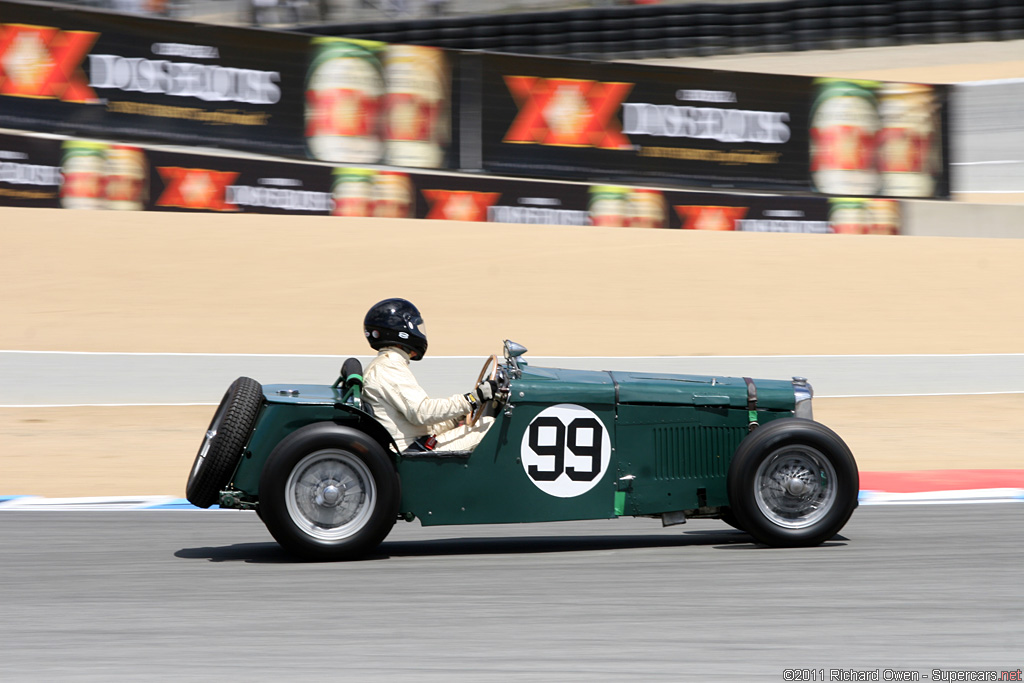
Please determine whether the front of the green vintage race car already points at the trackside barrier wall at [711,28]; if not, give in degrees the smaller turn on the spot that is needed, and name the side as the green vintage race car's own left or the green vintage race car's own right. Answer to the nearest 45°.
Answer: approximately 90° to the green vintage race car's own left

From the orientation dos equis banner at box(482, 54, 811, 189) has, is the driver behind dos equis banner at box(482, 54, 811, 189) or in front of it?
in front

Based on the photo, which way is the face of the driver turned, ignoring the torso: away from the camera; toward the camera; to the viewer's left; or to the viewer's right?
to the viewer's right

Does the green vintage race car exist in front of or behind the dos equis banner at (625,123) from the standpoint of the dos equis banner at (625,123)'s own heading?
in front

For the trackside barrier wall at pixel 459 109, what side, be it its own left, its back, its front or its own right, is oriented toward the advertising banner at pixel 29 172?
right

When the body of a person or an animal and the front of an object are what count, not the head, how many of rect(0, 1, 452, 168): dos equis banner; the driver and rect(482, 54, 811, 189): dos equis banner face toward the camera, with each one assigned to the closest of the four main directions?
2

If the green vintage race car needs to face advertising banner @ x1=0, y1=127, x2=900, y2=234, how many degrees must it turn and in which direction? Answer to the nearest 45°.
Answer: approximately 90° to its left

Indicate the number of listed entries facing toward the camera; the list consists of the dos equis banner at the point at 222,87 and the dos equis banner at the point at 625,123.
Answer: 2

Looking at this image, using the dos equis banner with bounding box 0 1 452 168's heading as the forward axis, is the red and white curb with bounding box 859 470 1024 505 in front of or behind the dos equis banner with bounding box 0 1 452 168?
in front

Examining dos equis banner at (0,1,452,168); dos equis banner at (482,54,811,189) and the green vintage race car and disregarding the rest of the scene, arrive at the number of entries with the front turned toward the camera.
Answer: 2

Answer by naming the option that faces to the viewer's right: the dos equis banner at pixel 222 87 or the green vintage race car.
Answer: the green vintage race car

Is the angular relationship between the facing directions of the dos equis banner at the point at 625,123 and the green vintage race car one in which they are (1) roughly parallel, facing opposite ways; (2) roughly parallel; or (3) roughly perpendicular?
roughly perpendicular

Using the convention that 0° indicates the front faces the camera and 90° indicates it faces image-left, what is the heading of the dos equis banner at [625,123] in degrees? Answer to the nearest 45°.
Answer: approximately 0°

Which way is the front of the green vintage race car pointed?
to the viewer's right
